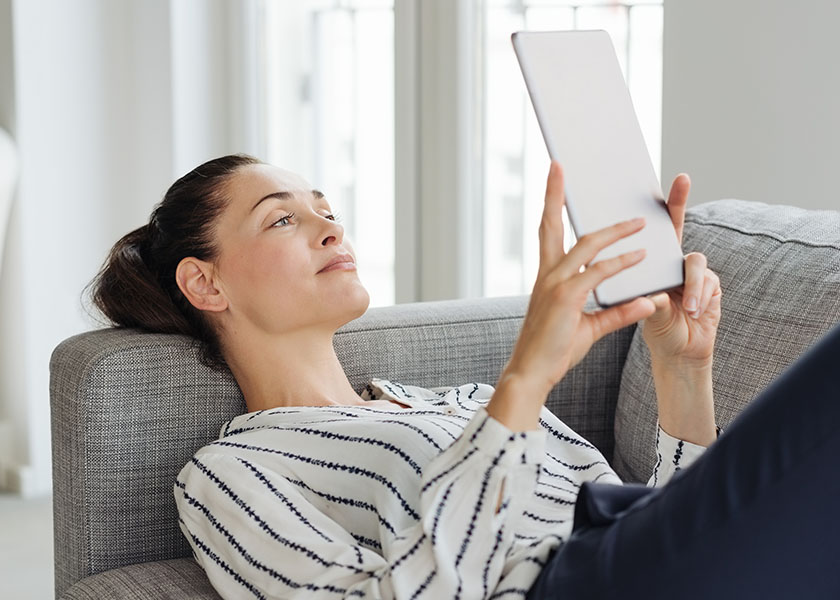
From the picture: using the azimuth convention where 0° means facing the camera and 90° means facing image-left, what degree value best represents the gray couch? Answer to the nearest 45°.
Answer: approximately 45°
